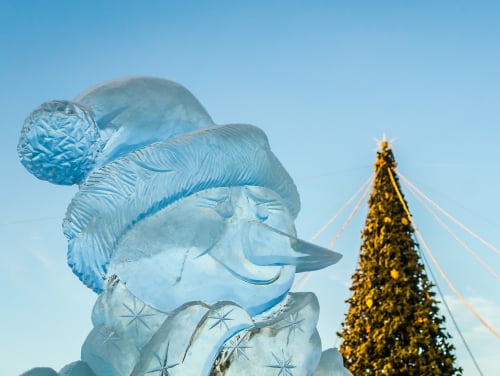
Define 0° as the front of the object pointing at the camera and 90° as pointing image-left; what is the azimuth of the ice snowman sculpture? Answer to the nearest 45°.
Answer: approximately 315°

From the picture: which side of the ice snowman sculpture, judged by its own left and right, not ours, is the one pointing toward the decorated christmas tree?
left
